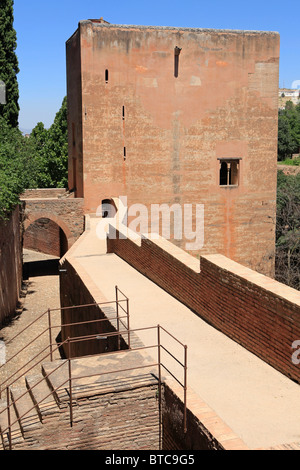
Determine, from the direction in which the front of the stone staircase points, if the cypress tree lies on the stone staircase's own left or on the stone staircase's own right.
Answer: on the stone staircase's own right

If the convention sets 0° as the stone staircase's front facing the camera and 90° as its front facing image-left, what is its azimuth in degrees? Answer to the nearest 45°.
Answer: approximately 90°

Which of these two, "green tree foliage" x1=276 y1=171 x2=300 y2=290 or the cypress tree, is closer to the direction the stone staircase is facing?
the cypress tree

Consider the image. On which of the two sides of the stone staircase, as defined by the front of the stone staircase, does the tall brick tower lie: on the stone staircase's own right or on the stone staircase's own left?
on the stone staircase's own right

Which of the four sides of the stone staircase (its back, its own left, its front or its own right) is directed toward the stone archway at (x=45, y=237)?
right

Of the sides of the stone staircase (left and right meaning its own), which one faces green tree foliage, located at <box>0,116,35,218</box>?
right
